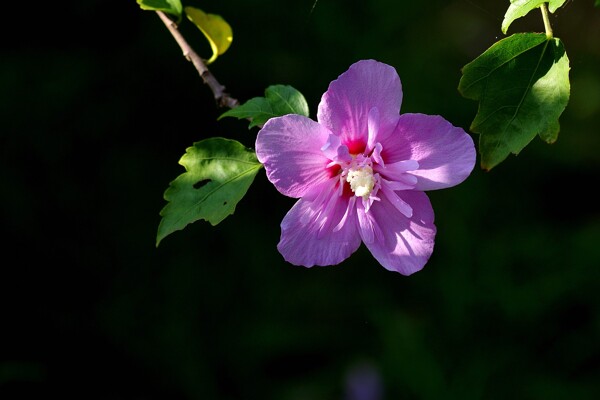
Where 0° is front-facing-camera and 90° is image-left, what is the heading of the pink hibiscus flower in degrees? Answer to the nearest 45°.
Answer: approximately 0°
